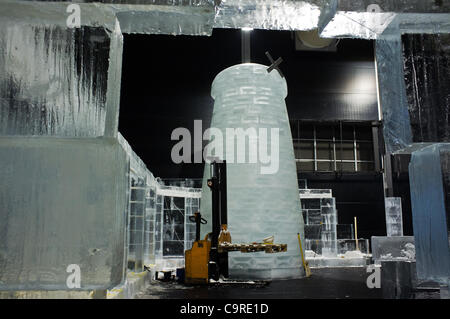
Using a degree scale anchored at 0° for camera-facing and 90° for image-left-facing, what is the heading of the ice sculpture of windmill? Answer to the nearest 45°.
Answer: approximately 315°

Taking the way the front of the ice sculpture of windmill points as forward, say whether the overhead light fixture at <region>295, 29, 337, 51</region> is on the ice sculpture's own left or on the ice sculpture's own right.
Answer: on the ice sculpture's own left

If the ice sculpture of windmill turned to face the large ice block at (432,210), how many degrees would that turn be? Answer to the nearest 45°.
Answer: approximately 45° to its right
